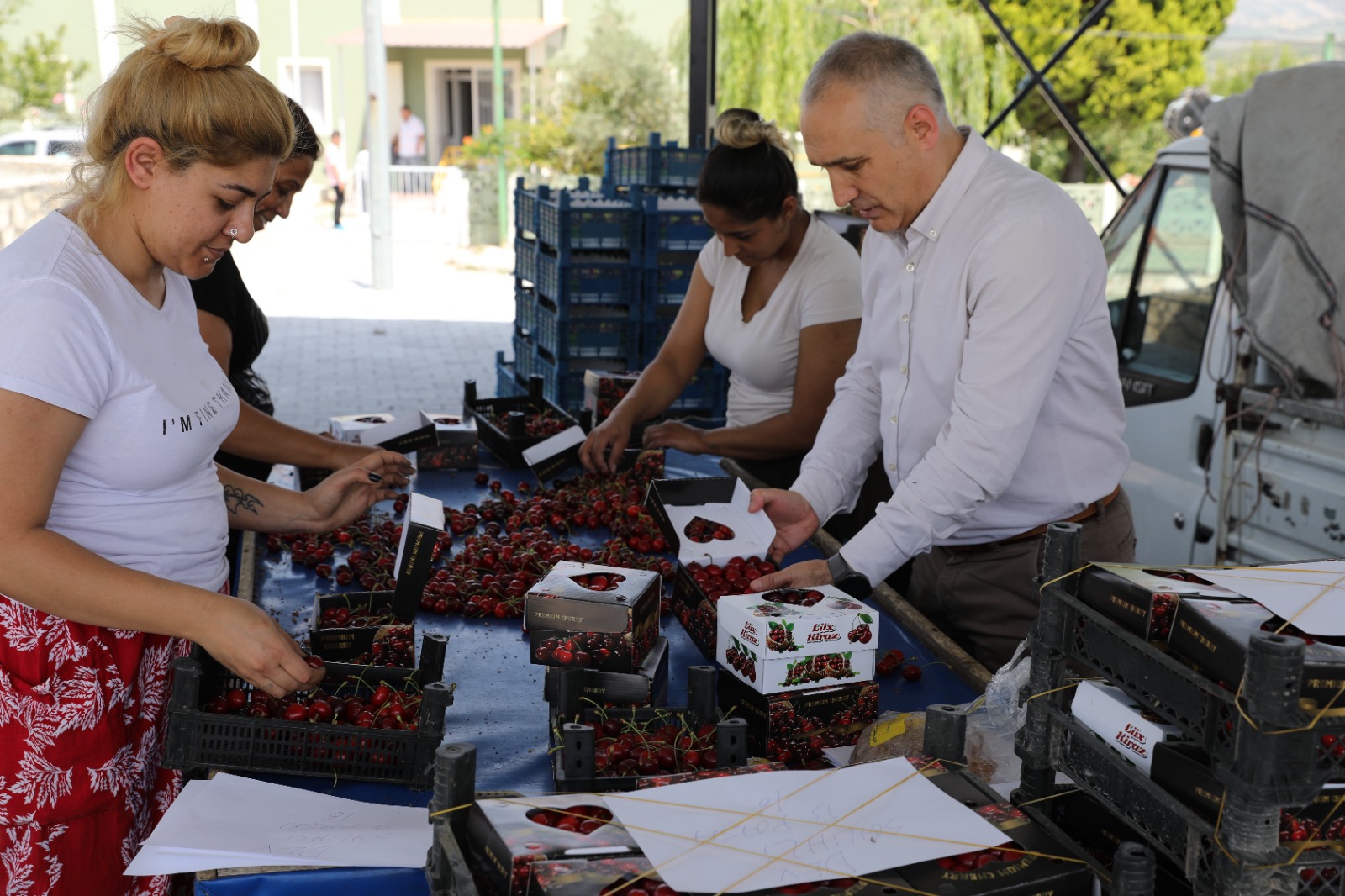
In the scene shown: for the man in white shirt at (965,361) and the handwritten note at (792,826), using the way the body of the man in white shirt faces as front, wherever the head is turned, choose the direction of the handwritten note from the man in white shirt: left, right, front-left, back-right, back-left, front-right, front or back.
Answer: front-left

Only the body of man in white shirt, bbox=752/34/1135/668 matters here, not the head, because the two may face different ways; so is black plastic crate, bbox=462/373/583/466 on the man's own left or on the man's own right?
on the man's own right

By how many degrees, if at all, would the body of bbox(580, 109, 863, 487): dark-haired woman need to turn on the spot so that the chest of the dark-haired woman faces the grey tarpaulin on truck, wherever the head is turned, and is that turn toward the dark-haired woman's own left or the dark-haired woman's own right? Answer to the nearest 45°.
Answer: approximately 135° to the dark-haired woman's own left

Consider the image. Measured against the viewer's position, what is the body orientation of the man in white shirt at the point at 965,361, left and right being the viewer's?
facing the viewer and to the left of the viewer

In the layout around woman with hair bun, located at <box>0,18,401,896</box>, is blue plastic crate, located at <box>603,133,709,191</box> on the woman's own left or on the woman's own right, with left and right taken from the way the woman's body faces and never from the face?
on the woman's own left

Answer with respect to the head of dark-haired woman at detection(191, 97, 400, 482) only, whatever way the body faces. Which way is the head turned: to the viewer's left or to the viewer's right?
to the viewer's right

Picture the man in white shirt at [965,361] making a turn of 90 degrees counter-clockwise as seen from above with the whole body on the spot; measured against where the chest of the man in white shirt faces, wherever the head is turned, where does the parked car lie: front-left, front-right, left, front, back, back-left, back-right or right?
back

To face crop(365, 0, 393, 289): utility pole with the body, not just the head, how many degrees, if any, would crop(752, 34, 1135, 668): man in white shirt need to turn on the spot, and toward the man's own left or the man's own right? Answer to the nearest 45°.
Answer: approximately 90° to the man's own right

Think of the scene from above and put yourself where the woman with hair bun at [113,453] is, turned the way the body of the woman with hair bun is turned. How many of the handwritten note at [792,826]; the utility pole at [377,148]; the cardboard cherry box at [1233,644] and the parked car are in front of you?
2

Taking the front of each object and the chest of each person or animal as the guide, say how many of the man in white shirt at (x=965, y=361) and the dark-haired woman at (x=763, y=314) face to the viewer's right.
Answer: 0

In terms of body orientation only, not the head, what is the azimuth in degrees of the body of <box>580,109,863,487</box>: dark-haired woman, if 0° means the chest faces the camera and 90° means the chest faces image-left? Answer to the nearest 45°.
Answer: approximately 45°

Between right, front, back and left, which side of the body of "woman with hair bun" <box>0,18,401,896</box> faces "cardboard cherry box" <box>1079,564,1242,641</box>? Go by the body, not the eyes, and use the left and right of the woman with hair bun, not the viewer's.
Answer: front

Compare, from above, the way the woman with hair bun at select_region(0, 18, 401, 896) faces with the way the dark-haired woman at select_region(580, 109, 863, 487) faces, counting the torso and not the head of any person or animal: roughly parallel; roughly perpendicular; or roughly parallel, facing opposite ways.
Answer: roughly perpendicular
